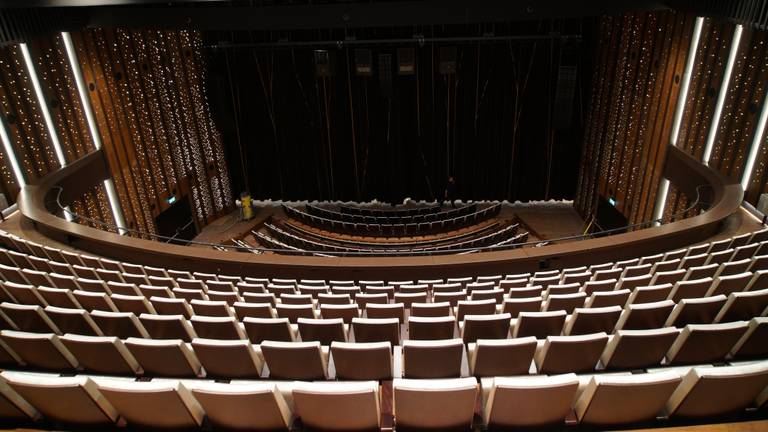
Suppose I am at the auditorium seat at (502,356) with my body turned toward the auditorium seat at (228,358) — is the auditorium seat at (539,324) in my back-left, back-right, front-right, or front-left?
back-right

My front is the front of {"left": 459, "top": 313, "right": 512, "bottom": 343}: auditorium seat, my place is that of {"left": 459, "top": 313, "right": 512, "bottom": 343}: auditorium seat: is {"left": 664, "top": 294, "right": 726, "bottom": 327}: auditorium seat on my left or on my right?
on my right

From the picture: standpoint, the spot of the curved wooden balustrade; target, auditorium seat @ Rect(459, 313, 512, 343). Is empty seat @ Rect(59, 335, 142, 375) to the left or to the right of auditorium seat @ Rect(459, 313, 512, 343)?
right

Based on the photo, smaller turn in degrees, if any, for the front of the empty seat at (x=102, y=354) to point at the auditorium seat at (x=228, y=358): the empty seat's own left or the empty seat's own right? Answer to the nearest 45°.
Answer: approximately 90° to the empty seat's own right

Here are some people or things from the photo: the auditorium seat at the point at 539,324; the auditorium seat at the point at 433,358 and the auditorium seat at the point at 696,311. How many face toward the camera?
0

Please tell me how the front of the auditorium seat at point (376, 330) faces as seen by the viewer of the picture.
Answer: facing away from the viewer

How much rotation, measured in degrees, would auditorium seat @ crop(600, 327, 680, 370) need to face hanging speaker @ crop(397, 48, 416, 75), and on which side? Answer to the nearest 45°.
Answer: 0° — it already faces it

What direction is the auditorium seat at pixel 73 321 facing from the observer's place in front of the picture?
facing away from the viewer and to the right of the viewer

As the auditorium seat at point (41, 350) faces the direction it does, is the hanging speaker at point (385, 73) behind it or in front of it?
in front

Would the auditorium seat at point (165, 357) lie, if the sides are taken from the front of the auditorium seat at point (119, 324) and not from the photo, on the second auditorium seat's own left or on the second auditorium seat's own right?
on the second auditorium seat's own right

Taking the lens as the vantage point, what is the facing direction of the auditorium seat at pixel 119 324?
facing away from the viewer and to the right of the viewer

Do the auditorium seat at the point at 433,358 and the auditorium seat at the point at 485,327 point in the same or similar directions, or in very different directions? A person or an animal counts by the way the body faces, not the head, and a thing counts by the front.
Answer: same or similar directions

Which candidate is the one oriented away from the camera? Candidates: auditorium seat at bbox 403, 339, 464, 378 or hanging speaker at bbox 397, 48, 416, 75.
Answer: the auditorium seat

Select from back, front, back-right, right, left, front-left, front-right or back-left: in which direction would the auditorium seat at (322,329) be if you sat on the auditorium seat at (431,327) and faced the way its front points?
left

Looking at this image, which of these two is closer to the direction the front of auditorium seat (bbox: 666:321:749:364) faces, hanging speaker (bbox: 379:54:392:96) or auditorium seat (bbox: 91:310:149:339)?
the hanging speaker

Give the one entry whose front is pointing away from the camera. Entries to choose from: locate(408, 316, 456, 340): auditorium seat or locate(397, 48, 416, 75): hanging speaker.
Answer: the auditorium seat

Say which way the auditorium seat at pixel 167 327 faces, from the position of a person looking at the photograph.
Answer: facing away from the viewer and to the right of the viewer

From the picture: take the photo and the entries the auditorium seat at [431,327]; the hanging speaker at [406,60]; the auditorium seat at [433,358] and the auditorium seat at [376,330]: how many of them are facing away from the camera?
3

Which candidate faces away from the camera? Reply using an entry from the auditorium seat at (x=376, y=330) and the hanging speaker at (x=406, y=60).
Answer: the auditorium seat
